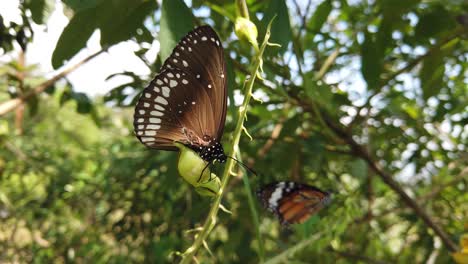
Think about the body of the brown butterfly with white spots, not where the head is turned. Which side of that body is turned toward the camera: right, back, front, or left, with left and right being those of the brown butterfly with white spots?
right

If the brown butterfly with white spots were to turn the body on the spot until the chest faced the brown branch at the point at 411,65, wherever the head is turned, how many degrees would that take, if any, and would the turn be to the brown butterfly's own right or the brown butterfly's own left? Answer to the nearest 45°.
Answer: approximately 45° to the brown butterfly's own left

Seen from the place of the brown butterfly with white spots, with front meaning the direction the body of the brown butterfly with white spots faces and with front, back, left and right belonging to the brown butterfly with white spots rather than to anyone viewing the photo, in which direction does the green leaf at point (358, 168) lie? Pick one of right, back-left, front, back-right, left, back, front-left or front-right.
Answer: front-left
